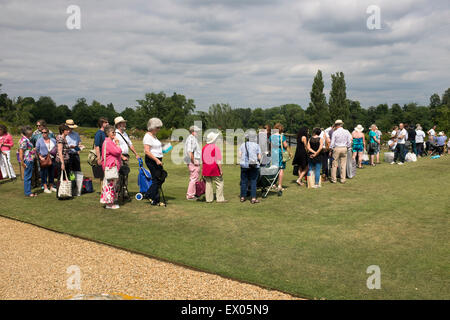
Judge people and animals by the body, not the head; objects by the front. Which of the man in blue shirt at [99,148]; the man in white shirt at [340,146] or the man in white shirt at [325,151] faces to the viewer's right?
the man in blue shirt

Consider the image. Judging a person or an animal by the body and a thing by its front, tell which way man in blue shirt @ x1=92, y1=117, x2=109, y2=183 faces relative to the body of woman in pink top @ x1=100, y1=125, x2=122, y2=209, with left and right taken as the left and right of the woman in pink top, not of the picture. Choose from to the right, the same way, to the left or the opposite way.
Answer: the same way

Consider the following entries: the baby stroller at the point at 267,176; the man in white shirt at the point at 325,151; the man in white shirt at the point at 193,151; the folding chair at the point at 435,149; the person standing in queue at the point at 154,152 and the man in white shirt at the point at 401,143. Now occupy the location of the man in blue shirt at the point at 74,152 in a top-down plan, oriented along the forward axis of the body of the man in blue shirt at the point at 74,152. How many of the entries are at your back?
0

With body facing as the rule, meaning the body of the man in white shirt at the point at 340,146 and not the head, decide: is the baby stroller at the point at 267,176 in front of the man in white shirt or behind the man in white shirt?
behind

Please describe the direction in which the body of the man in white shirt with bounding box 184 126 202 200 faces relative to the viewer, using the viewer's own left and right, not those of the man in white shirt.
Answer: facing to the right of the viewer

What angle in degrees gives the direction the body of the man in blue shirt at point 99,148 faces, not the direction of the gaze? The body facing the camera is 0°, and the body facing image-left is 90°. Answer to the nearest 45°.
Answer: approximately 270°
